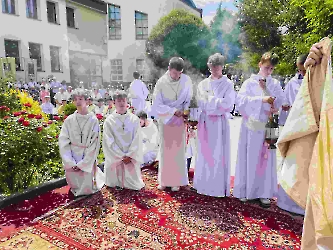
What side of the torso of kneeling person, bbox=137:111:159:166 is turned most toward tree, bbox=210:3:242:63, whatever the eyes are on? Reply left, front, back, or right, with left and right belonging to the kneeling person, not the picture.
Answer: back

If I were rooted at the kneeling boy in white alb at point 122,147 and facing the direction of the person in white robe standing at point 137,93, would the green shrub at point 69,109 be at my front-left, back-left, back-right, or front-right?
front-left

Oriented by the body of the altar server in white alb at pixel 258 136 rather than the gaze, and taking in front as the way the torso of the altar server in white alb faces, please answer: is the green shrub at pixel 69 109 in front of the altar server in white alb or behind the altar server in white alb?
behind

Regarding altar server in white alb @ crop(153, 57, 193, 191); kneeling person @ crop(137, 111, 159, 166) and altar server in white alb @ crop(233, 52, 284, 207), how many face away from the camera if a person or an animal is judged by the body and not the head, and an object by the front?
0

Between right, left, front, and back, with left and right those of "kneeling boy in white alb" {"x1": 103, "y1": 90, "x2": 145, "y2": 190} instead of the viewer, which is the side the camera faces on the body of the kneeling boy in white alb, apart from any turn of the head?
front

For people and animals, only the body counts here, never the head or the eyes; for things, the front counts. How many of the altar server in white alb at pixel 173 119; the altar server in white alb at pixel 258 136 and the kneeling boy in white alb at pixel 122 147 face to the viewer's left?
0

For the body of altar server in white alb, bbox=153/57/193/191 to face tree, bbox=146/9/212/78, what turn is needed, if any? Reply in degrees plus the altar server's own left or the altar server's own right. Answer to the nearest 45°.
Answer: approximately 135° to the altar server's own left

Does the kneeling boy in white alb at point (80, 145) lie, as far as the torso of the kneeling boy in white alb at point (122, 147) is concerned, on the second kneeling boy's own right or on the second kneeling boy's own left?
on the second kneeling boy's own right

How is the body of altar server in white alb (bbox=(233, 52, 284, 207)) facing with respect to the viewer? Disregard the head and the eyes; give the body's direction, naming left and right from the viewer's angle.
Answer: facing the viewer and to the right of the viewer

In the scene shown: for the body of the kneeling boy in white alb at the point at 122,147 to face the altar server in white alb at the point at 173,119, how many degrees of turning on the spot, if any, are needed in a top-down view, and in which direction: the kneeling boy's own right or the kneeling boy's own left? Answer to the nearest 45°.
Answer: approximately 90° to the kneeling boy's own left

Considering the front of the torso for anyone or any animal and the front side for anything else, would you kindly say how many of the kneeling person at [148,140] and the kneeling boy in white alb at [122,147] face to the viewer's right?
0
